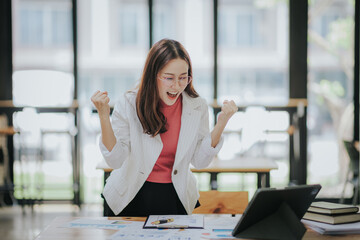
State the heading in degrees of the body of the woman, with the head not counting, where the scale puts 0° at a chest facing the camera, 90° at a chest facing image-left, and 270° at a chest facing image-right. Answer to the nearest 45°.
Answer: approximately 315°

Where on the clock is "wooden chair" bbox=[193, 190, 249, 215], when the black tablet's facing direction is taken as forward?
The wooden chair is roughly at 1 o'clock from the black tablet.

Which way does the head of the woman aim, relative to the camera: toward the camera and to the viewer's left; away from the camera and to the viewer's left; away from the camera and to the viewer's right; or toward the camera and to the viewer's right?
toward the camera and to the viewer's right

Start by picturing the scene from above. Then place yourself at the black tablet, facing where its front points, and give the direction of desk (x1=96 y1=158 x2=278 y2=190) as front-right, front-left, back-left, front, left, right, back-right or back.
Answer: front-right

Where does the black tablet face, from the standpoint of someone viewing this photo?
facing away from the viewer and to the left of the viewer

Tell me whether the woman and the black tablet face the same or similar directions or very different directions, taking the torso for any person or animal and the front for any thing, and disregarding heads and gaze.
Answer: very different directions

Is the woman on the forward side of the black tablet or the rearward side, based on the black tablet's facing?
on the forward side

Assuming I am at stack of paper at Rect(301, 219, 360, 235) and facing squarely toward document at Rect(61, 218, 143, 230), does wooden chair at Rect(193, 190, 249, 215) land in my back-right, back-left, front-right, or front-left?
front-right

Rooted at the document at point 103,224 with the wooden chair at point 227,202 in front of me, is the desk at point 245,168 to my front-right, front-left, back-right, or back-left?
front-left
